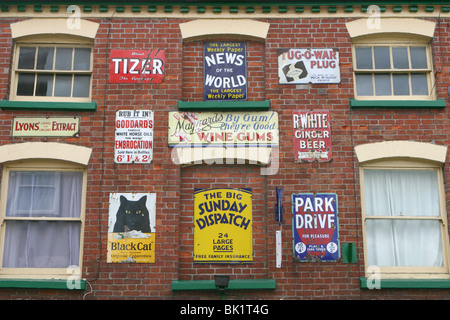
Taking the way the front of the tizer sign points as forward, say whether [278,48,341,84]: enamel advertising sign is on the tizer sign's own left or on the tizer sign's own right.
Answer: on the tizer sign's own left

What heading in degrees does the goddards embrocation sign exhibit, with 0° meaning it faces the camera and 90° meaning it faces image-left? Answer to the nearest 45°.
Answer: approximately 0°

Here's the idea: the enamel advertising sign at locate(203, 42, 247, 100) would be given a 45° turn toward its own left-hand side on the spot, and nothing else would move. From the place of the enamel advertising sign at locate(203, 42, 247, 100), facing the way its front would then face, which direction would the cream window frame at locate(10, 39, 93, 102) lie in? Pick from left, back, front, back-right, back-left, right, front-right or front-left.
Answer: back-right

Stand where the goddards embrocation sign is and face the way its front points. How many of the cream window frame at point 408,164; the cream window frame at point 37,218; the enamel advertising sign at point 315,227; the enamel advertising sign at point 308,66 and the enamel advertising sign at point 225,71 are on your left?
4

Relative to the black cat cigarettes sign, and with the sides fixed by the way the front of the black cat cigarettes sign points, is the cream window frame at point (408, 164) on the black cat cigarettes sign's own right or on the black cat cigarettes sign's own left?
on the black cat cigarettes sign's own left

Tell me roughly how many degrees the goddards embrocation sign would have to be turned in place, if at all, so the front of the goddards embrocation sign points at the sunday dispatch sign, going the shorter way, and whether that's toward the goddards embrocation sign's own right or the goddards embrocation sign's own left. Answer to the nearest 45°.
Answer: approximately 90° to the goddards embrocation sign's own left
